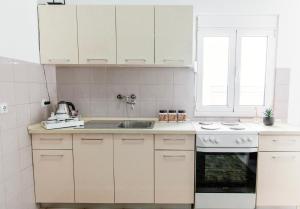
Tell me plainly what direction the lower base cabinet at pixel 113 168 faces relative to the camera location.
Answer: facing the viewer

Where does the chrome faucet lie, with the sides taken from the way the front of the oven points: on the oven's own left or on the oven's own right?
on the oven's own right

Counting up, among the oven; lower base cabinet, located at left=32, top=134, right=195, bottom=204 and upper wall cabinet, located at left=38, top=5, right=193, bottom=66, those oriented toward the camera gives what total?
3

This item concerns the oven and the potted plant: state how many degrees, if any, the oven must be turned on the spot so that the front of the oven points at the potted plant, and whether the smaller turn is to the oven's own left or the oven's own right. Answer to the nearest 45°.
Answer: approximately 135° to the oven's own left

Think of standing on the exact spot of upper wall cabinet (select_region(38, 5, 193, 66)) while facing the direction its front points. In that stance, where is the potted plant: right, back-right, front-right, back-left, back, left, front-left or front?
left

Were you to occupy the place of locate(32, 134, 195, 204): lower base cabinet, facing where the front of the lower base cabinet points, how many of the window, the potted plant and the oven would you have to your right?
0

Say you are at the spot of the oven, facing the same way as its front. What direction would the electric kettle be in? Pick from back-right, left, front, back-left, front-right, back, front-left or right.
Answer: right

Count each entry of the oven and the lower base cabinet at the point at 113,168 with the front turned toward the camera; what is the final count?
2

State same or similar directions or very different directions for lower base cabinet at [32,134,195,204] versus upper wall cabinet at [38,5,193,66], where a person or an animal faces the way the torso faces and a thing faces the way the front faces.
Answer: same or similar directions

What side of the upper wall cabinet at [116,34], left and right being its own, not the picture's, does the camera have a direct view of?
front

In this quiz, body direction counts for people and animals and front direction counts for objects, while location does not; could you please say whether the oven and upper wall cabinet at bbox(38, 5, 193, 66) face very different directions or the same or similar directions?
same or similar directions

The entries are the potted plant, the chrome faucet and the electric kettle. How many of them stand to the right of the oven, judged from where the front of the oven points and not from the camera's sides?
2
